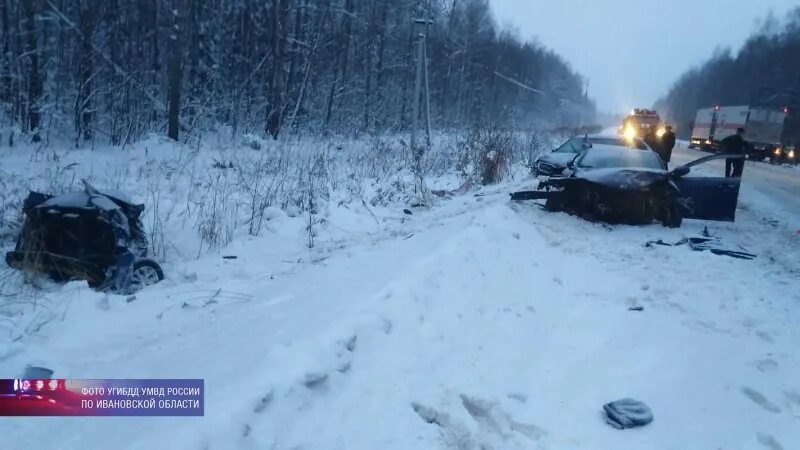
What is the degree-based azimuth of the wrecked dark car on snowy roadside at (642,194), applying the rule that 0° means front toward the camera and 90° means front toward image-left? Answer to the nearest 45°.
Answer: approximately 0°

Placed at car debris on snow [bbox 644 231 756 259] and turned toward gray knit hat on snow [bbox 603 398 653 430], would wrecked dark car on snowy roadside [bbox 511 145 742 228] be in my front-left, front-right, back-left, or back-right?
back-right

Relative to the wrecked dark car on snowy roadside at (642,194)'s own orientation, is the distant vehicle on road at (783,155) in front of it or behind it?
behind

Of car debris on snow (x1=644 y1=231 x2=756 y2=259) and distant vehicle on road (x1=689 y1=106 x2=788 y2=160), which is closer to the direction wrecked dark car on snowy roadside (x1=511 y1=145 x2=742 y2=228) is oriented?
the car debris on snow

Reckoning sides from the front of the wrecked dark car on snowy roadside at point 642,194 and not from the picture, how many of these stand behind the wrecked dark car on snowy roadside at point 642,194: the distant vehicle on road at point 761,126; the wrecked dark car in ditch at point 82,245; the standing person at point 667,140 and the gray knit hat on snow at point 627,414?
2

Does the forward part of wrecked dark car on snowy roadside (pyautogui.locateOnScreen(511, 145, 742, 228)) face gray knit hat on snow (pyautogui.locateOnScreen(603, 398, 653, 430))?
yes

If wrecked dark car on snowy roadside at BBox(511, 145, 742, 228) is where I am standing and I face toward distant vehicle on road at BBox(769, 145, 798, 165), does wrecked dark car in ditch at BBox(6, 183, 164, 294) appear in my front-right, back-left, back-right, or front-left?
back-left

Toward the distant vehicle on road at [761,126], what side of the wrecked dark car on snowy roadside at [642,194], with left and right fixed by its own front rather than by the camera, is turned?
back

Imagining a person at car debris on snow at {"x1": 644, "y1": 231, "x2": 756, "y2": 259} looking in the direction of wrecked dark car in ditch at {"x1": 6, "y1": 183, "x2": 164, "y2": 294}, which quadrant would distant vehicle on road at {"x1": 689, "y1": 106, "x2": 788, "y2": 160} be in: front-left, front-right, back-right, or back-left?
back-right

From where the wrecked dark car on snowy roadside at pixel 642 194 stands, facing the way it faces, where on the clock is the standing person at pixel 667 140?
The standing person is roughly at 6 o'clock from the wrecked dark car on snowy roadside.

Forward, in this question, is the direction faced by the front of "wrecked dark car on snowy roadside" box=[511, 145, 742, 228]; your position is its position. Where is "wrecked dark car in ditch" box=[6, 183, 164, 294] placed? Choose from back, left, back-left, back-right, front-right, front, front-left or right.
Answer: front-right
